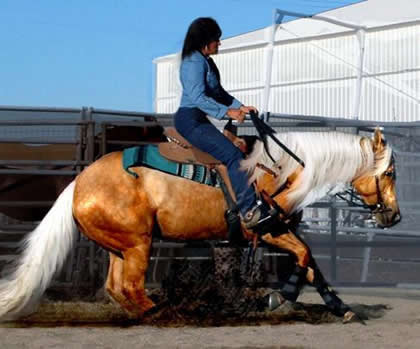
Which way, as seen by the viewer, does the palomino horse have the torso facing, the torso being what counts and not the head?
to the viewer's right

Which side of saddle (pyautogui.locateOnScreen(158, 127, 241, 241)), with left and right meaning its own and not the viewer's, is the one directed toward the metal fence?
left

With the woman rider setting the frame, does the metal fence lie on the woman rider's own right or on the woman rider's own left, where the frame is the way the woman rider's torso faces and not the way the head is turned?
on the woman rider's own left

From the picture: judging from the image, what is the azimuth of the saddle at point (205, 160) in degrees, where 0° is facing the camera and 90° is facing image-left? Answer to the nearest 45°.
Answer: approximately 270°

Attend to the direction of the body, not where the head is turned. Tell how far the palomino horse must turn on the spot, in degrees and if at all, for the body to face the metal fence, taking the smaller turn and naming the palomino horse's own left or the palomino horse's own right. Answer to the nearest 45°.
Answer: approximately 90° to the palomino horse's own left

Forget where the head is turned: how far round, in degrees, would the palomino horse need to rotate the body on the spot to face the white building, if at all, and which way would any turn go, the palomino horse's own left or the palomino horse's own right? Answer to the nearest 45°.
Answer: approximately 90° to the palomino horse's own left

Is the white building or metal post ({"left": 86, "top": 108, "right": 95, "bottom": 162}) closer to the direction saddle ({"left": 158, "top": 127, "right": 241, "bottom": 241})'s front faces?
the white building

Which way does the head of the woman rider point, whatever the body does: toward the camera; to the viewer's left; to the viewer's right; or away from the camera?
to the viewer's right

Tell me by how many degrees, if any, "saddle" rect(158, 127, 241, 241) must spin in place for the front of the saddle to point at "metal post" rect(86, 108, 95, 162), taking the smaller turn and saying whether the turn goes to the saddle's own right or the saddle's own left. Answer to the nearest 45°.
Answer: approximately 135° to the saddle's own left

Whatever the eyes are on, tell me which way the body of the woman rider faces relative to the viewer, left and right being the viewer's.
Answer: facing to the right of the viewer
